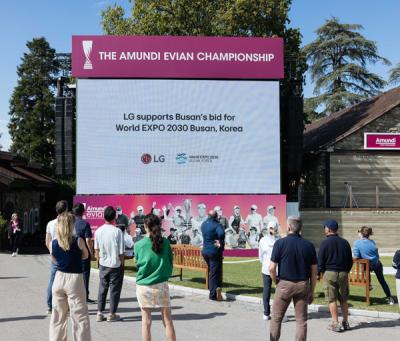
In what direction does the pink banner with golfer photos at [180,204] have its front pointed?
toward the camera

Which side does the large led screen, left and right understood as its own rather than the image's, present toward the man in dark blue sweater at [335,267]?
front

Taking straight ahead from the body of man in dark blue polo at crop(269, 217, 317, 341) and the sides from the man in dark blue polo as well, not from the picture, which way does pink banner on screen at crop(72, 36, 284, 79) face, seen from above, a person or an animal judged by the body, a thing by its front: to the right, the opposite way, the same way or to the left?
the opposite way

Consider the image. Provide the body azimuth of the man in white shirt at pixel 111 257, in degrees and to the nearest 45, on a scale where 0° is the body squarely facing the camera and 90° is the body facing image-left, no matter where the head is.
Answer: approximately 180°

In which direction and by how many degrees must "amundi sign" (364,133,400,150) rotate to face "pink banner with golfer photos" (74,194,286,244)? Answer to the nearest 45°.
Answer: approximately 45° to its right

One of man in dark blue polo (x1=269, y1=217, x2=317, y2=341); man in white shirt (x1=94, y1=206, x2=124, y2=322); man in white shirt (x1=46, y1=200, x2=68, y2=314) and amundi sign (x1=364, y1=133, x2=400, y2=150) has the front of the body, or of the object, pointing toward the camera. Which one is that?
the amundi sign

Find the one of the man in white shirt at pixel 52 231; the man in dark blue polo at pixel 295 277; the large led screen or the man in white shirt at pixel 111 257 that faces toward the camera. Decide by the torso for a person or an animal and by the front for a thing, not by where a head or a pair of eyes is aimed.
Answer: the large led screen

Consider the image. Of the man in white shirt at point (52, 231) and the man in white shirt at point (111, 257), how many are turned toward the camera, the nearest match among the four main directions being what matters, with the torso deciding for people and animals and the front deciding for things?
0

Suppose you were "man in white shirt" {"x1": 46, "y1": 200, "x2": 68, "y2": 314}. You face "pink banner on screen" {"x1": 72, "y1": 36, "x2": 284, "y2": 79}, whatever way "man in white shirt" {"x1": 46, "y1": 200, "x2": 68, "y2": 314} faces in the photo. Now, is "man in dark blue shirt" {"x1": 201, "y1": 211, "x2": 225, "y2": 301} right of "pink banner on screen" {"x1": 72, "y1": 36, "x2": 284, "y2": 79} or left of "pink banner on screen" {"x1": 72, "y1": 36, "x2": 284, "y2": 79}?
right

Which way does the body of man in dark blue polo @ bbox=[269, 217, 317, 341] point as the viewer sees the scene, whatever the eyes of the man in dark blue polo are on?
away from the camera

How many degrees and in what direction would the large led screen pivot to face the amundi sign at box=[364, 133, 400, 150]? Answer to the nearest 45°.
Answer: approximately 135° to its left

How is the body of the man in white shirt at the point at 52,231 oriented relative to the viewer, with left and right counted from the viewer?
facing away from the viewer and to the right of the viewer

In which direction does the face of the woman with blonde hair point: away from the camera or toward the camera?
away from the camera

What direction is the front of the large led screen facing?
toward the camera
